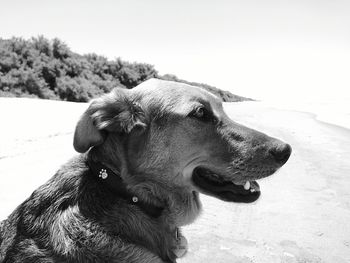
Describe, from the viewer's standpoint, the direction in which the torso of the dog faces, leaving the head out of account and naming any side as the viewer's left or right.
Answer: facing to the right of the viewer
